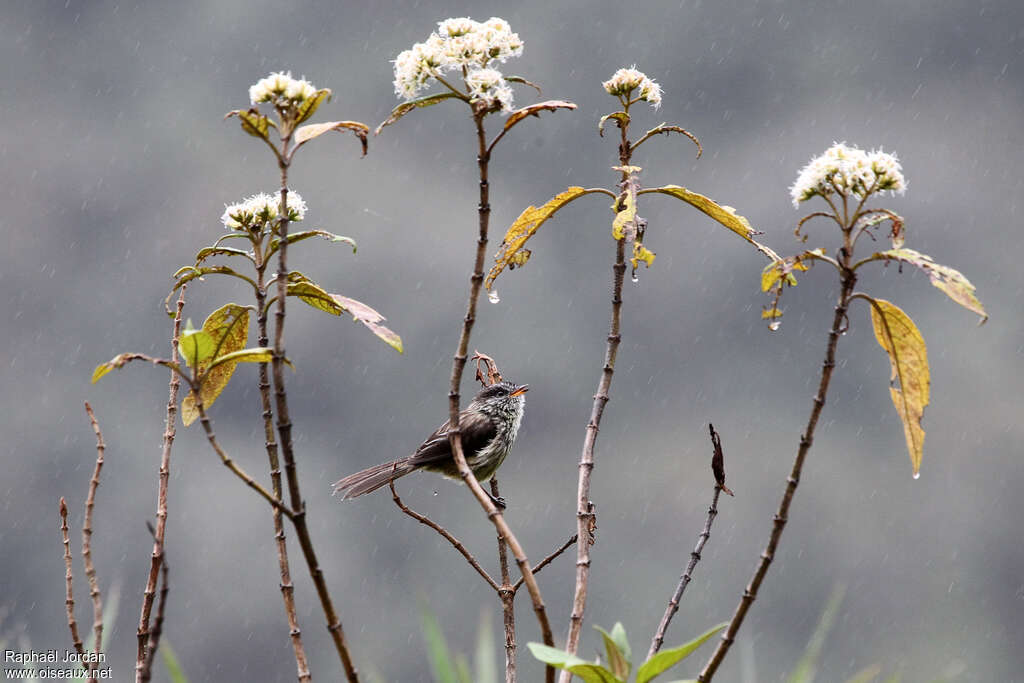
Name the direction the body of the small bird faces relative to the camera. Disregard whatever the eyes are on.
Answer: to the viewer's right
